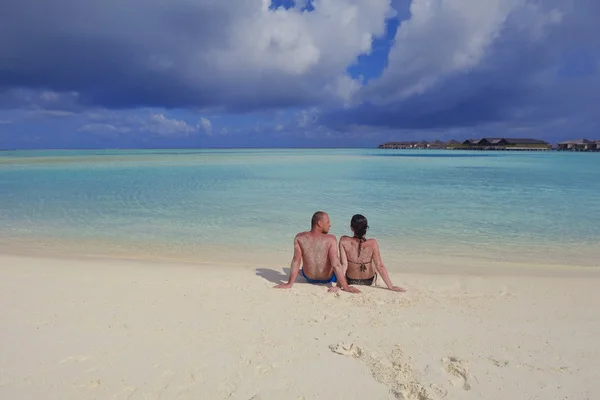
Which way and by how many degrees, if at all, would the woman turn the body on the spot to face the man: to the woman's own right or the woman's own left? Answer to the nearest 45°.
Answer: approximately 90° to the woman's own left

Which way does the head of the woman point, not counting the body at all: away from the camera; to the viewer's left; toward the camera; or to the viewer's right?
away from the camera

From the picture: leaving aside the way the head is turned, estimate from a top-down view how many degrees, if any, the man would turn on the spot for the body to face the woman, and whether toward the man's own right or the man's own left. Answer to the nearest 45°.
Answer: approximately 90° to the man's own right

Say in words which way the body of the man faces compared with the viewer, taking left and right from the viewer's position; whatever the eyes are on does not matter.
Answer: facing away from the viewer

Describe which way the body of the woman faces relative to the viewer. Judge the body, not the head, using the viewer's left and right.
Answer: facing away from the viewer

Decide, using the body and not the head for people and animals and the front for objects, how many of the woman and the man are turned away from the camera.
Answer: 2
